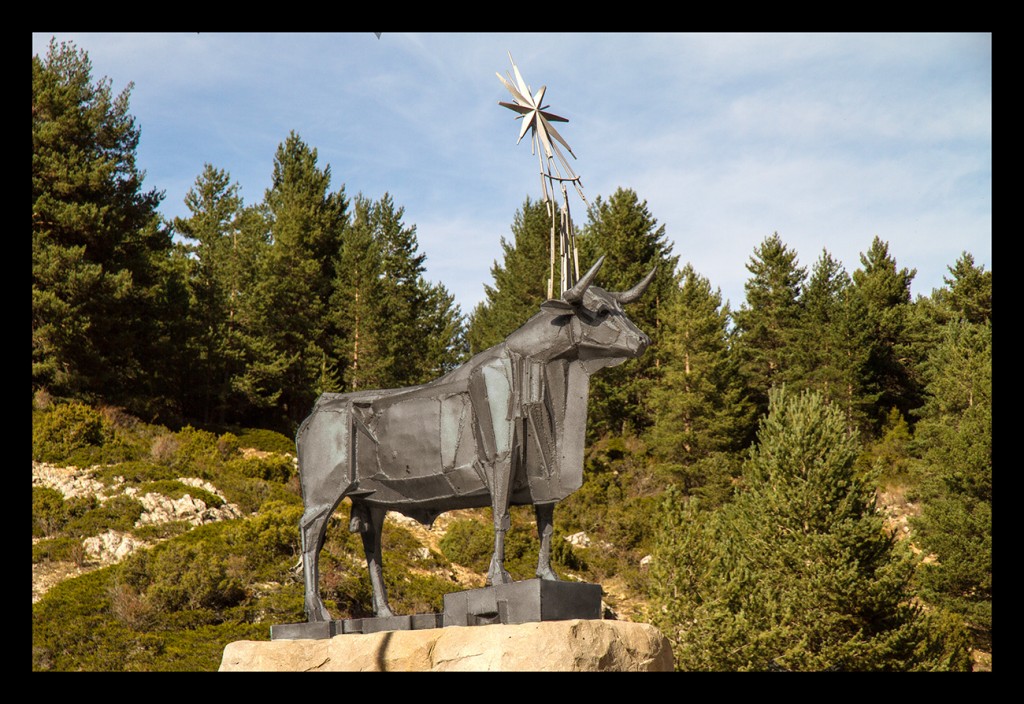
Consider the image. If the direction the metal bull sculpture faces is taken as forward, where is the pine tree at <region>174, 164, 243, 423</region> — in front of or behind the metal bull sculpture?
behind

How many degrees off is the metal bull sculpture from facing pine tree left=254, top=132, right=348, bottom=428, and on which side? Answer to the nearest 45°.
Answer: approximately 135° to its left

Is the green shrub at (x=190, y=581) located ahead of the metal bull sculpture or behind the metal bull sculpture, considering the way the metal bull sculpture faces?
behind

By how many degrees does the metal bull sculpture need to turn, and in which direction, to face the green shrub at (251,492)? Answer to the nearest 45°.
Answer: approximately 135° to its left

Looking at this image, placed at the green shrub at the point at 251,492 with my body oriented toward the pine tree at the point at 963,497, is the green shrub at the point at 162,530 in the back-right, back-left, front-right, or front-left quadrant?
back-right

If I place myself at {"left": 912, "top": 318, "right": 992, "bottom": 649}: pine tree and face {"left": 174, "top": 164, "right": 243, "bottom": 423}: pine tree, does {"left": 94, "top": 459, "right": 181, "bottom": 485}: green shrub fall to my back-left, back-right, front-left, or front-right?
front-left

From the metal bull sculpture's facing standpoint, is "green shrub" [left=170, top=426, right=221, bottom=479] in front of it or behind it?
behind

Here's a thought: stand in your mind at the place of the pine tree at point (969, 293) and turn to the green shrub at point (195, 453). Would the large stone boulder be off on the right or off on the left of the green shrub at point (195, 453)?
left

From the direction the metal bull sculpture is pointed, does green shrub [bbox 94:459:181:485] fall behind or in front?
behind

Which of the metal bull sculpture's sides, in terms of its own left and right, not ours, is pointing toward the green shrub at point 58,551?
back

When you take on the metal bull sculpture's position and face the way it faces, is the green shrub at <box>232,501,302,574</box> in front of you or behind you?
behind

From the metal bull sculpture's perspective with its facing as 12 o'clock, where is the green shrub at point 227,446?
The green shrub is roughly at 7 o'clock from the metal bull sculpture.

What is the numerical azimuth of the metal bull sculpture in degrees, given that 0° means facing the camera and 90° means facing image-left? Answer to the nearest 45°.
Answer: approximately 315°
